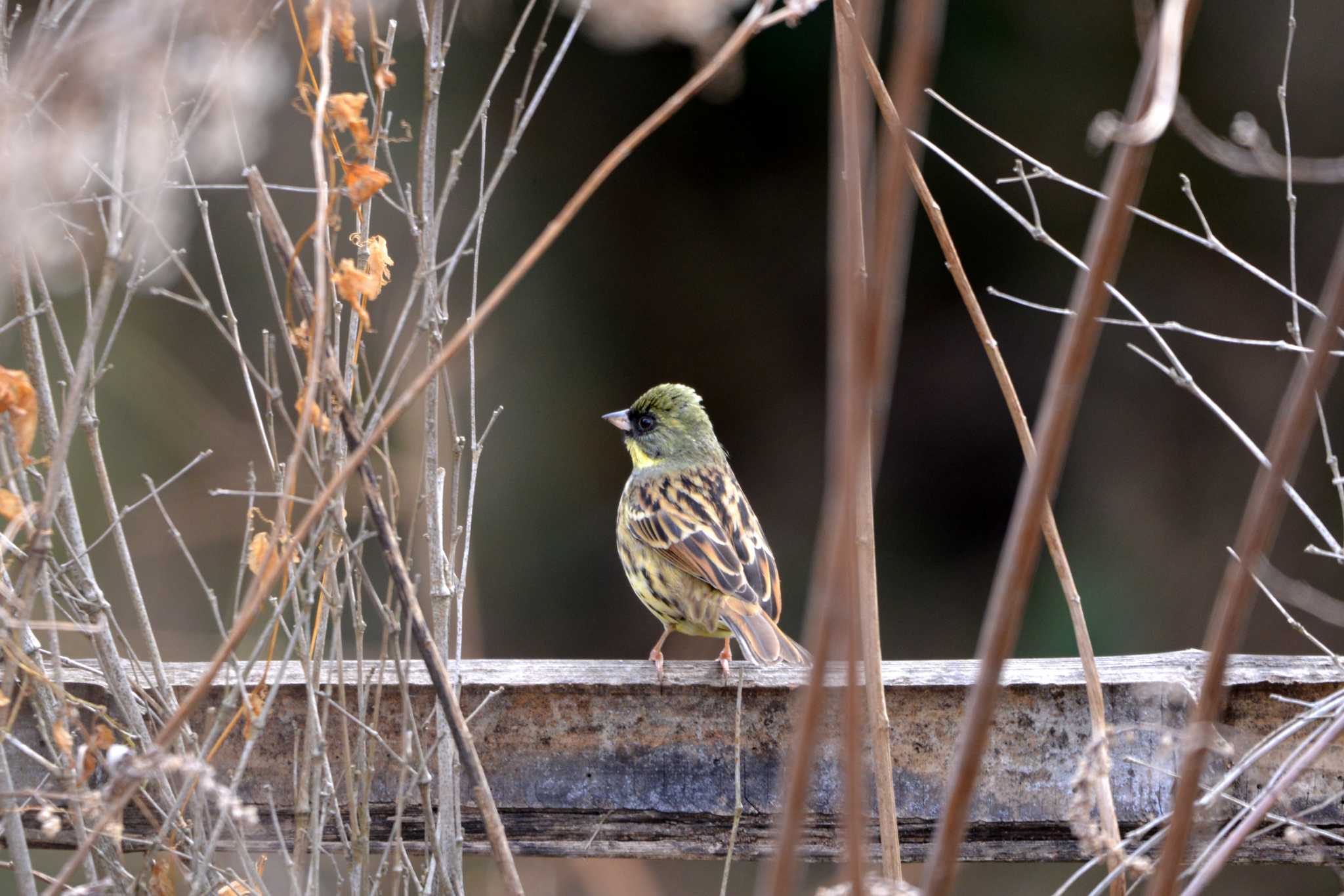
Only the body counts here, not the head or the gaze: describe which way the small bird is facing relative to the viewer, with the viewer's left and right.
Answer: facing away from the viewer and to the left of the viewer

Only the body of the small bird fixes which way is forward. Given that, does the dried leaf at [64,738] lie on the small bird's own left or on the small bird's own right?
on the small bird's own left

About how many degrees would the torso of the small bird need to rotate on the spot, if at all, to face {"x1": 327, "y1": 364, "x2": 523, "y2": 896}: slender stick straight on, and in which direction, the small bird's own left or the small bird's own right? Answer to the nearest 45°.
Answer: approximately 45° to the small bird's own left

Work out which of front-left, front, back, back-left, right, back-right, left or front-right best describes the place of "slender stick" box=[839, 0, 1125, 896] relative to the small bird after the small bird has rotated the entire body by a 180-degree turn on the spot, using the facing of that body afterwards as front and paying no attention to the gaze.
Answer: front-left
